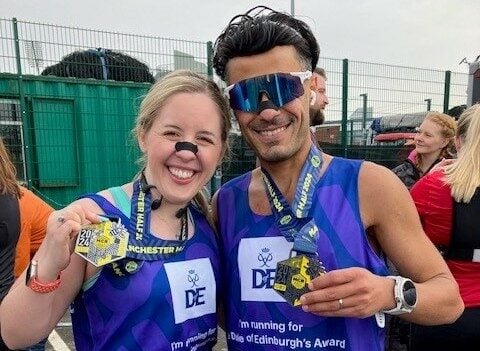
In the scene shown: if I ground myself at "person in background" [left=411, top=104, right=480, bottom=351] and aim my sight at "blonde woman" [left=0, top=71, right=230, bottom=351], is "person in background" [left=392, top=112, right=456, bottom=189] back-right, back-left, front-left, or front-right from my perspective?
back-right

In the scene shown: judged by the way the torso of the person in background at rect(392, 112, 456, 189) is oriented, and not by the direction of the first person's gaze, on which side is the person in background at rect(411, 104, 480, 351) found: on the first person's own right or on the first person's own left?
on the first person's own left

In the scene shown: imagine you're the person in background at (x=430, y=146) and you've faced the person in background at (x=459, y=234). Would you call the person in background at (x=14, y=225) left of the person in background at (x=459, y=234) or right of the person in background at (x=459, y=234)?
right

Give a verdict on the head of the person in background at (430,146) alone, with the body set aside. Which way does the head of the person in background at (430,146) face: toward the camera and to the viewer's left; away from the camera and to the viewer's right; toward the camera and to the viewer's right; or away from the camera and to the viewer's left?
toward the camera and to the viewer's left

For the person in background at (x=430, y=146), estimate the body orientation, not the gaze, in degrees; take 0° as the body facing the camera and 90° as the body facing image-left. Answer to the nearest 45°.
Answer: approximately 45°

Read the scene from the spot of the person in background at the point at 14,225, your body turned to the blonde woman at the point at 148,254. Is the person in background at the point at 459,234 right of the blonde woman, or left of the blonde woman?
left

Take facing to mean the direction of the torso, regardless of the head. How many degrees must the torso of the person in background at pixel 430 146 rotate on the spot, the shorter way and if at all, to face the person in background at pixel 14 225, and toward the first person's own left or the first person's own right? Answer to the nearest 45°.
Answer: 0° — they already face them
